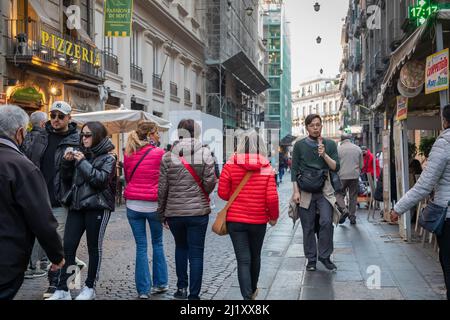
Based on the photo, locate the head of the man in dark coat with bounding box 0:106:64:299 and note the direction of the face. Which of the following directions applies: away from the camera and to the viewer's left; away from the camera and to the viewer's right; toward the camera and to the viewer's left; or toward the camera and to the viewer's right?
away from the camera and to the viewer's right

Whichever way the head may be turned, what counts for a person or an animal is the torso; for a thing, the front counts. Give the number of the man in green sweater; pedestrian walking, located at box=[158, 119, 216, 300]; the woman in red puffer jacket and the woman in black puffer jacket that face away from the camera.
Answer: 2

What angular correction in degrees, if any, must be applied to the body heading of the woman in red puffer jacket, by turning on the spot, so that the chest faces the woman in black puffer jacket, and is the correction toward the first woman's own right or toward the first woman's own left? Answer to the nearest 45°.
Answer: approximately 90° to the first woman's own left

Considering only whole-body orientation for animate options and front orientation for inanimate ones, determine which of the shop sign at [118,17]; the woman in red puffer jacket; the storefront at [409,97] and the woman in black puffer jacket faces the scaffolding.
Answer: the woman in red puffer jacket

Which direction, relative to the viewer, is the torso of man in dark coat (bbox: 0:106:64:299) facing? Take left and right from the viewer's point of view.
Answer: facing away from the viewer and to the right of the viewer

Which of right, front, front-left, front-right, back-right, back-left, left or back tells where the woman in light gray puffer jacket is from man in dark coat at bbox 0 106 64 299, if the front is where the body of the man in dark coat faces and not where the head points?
front-right

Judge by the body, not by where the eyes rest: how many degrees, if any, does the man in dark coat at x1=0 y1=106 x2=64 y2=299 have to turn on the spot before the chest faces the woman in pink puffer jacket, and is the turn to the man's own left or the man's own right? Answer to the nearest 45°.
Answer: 0° — they already face them

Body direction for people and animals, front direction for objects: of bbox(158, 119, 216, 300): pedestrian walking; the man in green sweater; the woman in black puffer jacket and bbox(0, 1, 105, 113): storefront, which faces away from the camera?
the pedestrian walking

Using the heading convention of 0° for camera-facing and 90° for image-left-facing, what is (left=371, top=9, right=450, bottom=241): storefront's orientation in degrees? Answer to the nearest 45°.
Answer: approximately 45°

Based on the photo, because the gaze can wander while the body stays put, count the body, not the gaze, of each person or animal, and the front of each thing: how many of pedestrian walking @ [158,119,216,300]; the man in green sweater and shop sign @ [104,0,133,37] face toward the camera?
2

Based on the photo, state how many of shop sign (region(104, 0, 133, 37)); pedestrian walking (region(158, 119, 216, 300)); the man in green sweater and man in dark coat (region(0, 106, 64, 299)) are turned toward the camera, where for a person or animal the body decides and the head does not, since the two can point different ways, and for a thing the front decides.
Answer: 2

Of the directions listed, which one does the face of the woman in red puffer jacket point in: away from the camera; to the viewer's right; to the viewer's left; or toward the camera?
away from the camera

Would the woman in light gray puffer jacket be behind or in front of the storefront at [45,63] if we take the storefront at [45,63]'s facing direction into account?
in front

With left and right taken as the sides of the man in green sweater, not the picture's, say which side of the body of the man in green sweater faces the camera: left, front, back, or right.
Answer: front

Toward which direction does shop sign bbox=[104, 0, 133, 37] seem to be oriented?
toward the camera
